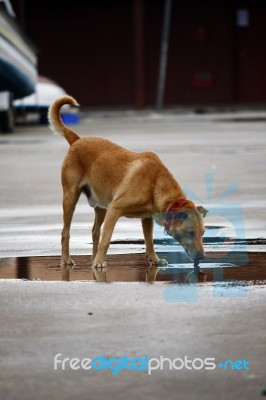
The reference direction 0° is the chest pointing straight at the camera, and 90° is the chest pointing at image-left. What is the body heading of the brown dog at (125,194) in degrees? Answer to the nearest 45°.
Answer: approximately 270°

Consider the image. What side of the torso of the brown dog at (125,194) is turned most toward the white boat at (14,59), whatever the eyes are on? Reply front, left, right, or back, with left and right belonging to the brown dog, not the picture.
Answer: left
